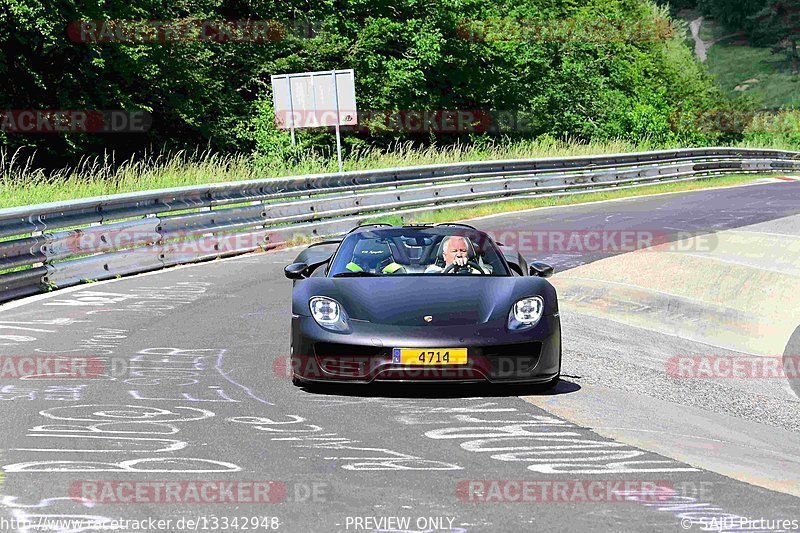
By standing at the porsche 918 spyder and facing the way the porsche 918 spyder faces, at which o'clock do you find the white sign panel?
The white sign panel is roughly at 6 o'clock from the porsche 918 spyder.

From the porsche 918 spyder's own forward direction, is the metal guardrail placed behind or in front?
behind

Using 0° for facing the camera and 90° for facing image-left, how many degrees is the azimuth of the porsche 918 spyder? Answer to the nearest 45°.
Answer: approximately 0°
